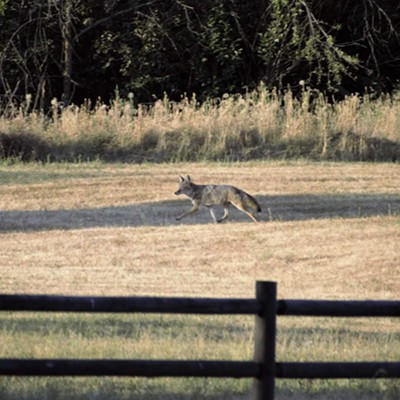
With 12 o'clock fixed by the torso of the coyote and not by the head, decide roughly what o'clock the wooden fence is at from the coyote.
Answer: The wooden fence is roughly at 9 o'clock from the coyote.

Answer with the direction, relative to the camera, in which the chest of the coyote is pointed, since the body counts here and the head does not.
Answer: to the viewer's left
